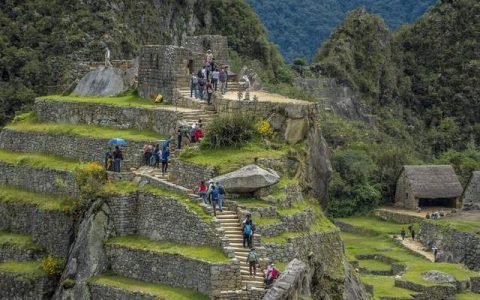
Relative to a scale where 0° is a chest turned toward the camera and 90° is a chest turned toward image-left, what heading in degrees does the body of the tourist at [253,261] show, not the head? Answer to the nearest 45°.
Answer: approximately 180°

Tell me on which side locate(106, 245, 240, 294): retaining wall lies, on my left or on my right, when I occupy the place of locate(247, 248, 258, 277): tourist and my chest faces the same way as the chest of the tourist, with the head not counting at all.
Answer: on my left

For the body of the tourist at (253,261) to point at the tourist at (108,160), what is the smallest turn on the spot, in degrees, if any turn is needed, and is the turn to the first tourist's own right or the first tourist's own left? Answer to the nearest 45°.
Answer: approximately 45° to the first tourist's own left

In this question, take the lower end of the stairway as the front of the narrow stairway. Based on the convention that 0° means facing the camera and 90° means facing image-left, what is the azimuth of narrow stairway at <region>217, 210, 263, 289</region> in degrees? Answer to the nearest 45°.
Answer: approximately 0°

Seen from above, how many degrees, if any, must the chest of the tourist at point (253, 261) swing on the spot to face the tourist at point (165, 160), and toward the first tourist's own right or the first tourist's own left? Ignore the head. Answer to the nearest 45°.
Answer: approximately 45° to the first tourist's own left
